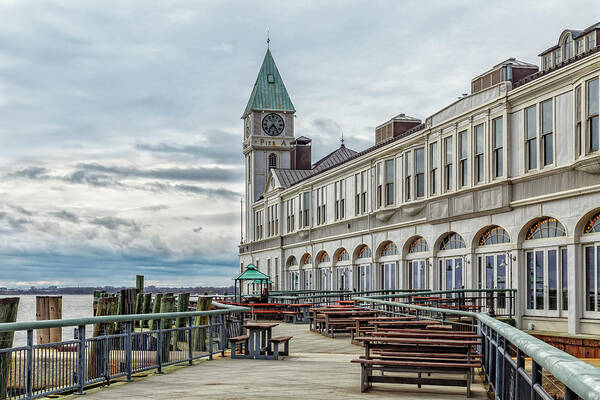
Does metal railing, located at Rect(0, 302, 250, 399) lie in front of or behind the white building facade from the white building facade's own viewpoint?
in front

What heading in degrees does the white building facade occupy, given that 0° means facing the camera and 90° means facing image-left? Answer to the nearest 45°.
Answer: approximately 45°

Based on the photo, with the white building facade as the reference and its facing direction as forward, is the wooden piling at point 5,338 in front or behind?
in front
